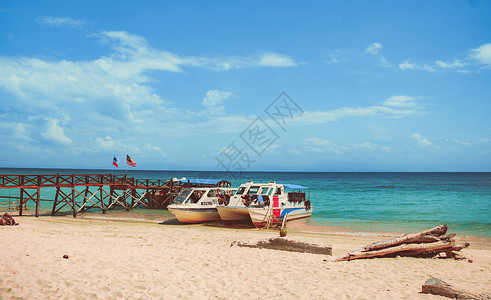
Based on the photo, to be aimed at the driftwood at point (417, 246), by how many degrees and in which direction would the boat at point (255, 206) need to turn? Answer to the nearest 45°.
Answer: approximately 90° to its left

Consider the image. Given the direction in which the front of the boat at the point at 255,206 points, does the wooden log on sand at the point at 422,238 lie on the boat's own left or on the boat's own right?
on the boat's own left

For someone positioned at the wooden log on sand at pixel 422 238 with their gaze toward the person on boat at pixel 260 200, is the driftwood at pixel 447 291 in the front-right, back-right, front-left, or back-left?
back-left

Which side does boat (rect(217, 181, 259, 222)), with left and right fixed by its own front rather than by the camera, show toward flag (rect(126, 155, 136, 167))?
right

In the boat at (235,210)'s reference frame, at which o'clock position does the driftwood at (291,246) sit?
The driftwood is roughly at 10 o'clock from the boat.

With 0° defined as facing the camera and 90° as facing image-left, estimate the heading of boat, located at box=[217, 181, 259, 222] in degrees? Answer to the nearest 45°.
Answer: approximately 45°

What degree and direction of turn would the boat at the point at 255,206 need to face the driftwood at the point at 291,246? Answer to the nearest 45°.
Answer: approximately 45° to its left

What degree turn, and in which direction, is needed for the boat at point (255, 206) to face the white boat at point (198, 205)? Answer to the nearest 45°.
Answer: approximately 45° to its right
